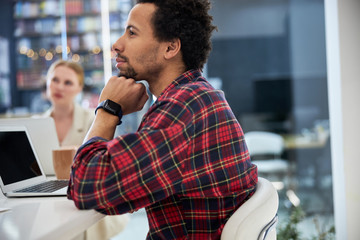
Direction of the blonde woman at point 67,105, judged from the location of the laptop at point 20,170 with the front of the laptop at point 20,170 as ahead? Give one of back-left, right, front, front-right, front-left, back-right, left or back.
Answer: back-left

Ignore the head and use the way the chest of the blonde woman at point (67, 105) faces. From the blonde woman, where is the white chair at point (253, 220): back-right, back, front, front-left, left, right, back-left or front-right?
front-left

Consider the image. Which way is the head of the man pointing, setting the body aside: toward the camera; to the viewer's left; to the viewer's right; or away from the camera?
to the viewer's left

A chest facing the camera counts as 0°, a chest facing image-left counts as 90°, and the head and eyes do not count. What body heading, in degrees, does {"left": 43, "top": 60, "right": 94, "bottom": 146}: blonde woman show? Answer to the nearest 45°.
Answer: approximately 45°

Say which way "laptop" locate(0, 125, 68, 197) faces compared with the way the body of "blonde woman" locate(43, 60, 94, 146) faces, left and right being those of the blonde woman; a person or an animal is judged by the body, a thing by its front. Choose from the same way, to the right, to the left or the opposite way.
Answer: to the left

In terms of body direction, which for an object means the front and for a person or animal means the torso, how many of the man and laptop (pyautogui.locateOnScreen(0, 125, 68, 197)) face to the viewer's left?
1

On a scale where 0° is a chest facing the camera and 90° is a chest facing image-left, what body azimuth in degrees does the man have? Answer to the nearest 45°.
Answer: approximately 90°

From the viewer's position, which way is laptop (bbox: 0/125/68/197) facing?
facing the viewer and to the right of the viewer

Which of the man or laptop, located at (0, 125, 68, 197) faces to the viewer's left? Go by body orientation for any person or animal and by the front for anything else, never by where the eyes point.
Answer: the man
